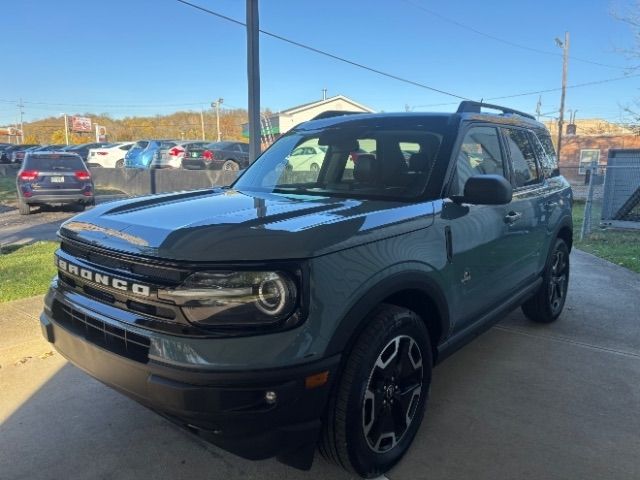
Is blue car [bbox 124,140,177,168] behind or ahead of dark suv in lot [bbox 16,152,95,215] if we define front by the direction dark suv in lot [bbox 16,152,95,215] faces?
ahead

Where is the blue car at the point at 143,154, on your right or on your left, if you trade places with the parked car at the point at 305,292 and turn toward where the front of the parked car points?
on your right

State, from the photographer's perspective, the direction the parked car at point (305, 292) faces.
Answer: facing the viewer and to the left of the viewer

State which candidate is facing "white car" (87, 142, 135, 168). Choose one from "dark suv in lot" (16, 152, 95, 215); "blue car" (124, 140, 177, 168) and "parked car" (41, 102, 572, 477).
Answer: the dark suv in lot

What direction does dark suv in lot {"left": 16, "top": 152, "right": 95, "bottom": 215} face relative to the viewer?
away from the camera

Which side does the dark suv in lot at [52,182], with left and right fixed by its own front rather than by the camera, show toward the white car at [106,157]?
front

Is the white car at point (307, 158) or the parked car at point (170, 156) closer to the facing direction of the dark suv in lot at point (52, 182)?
the parked car

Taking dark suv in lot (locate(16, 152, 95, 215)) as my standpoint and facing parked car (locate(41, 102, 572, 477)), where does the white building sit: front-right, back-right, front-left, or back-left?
back-left

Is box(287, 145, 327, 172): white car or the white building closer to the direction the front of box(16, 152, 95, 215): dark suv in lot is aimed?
the white building
